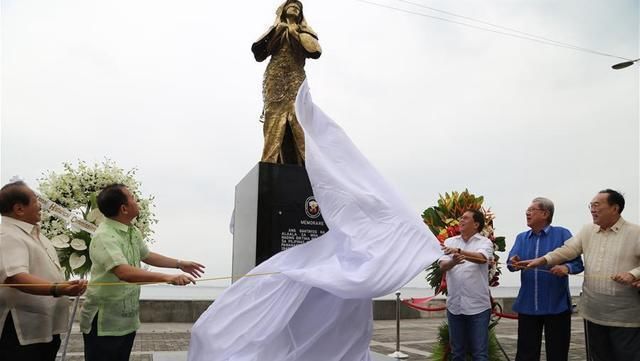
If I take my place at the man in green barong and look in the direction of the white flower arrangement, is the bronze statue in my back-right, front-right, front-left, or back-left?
front-right

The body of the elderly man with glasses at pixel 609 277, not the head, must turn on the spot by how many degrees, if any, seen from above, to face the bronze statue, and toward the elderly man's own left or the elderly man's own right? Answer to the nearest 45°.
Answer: approximately 45° to the elderly man's own right

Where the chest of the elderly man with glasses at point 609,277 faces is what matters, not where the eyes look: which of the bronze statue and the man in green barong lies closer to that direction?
the man in green barong

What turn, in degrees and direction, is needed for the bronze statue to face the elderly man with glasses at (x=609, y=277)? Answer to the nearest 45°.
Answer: approximately 45° to its left

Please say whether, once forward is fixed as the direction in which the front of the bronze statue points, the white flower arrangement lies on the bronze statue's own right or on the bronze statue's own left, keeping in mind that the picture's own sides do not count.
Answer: on the bronze statue's own right

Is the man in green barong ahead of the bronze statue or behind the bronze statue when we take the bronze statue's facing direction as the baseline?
ahead

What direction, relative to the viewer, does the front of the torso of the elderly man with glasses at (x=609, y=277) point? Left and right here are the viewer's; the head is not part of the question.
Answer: facing the viewer and to the left of the viewer

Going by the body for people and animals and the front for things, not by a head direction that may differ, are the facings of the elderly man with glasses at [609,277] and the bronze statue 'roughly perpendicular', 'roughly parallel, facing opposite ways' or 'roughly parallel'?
roughly perpendicular

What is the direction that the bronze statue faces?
toward the camera

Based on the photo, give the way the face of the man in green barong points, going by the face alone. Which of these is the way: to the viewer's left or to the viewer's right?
to the viewer's right

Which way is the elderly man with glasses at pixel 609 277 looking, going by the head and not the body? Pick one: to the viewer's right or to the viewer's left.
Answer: to the viewer's left

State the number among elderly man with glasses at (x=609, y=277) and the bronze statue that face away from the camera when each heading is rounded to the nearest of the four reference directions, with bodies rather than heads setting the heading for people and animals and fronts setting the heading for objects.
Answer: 0

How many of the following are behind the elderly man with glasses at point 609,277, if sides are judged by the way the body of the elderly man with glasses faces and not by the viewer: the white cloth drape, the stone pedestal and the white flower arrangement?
0

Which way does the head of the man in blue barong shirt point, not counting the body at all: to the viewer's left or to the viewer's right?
to the viewer's left

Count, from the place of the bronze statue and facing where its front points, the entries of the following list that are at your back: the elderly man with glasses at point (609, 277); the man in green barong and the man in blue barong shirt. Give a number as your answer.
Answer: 0

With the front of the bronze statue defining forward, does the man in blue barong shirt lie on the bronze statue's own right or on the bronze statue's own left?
on the bronze statue's own left
